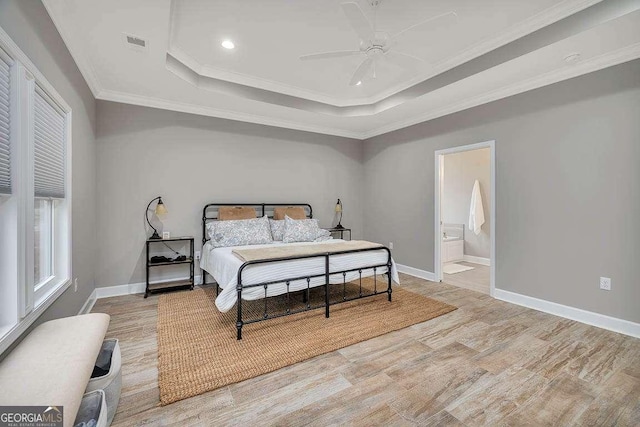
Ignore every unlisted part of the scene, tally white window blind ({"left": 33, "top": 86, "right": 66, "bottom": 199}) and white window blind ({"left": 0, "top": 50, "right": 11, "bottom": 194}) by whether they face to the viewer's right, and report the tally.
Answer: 2

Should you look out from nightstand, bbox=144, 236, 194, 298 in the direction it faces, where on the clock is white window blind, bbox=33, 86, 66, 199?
The white window blind is roughly at 1 o'clock from the nightstand.

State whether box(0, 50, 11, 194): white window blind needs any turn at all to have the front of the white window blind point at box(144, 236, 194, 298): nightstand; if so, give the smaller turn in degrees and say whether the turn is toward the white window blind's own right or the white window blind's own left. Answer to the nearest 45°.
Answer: approximately 45° to the white window blind's own left

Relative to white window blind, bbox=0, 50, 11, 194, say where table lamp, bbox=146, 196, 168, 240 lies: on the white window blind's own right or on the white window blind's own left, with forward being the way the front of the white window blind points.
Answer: on the white window blind's own left

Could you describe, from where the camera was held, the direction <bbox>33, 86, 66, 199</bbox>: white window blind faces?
facing to the right of the viewer

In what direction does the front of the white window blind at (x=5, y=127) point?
to the viewer's right

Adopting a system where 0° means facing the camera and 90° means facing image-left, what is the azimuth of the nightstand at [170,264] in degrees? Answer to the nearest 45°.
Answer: approximately 0°

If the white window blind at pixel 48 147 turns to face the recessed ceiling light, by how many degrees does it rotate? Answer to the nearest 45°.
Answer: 0° — it already faces it

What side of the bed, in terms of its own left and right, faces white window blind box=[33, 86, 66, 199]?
right

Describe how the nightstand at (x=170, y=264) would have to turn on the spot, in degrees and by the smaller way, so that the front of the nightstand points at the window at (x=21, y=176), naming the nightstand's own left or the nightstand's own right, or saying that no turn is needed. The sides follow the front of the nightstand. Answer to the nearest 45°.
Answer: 0° — it already faces it

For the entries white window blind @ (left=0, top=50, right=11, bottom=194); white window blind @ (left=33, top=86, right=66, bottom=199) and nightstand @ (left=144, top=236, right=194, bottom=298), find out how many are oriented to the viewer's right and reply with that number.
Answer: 2

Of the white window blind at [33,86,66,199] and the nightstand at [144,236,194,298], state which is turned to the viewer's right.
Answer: the white window blind

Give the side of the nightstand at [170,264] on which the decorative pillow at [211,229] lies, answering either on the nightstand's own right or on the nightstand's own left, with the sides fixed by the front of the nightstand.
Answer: on the nightstand's own left
